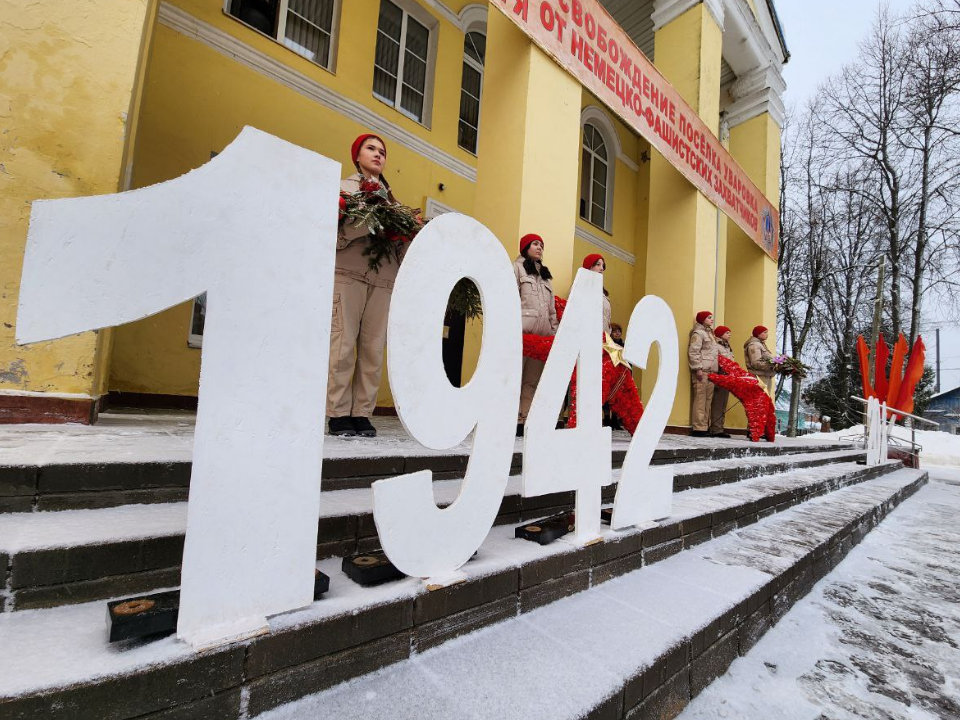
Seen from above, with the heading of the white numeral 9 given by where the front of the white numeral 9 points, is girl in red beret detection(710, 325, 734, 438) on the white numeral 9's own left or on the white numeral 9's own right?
on the white numeral 9's own left

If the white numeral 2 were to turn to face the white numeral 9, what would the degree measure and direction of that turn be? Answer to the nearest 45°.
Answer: approximately 90° to its right

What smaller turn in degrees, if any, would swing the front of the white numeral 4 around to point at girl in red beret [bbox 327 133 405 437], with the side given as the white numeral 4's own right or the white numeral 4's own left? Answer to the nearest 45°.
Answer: approximately 180°

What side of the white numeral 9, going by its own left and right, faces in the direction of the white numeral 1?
right

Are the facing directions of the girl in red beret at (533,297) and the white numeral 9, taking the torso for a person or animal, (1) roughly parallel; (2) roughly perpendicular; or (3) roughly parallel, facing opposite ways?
roughly parallel

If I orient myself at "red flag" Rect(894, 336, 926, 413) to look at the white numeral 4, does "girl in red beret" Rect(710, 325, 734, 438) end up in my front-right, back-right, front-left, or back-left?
front-right

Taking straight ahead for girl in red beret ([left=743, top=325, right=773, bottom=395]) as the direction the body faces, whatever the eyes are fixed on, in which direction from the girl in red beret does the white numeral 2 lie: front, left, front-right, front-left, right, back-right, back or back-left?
right

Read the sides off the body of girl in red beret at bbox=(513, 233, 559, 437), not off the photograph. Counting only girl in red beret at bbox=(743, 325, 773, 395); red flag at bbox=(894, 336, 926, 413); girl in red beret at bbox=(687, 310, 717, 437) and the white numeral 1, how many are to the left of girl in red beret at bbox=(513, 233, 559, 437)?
3

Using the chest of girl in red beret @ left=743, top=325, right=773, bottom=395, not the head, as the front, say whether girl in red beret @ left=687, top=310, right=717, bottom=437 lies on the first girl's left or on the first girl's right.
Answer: on the first girl's right

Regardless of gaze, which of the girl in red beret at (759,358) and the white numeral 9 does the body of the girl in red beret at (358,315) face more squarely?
the white numeral 9

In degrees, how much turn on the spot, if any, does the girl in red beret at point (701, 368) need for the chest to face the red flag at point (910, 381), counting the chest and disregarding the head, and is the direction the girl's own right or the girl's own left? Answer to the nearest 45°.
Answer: approximately 45° to the girl's own left

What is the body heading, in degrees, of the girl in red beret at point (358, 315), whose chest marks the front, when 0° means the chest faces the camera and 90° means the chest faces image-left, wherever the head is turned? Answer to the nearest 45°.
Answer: approximately 315°

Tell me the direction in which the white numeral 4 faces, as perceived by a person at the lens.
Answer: facing the viewer and to the right of the viewer

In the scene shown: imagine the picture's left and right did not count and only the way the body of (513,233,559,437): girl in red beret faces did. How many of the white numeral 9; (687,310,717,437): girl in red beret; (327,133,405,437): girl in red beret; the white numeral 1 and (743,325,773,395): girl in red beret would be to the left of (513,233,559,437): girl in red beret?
2
